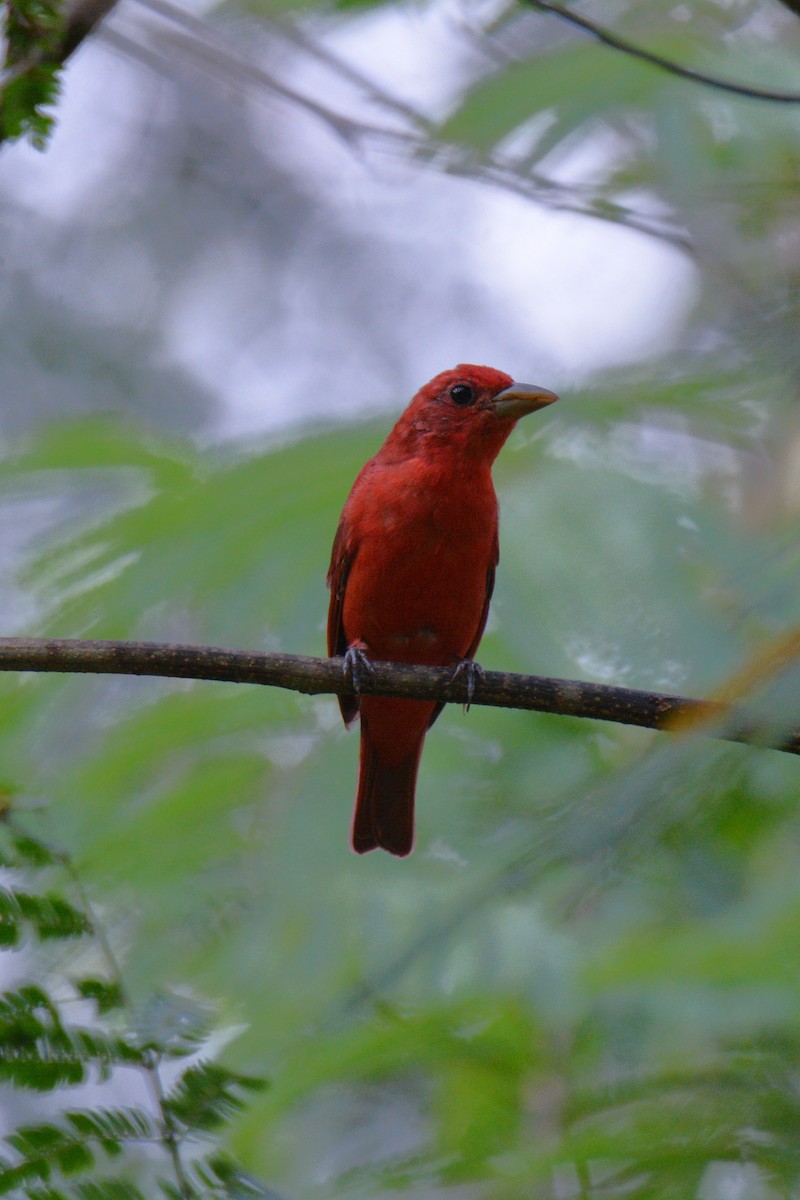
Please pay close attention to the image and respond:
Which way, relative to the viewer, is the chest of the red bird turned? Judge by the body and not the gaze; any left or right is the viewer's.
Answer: facing the viewer and to the right of the viewer
